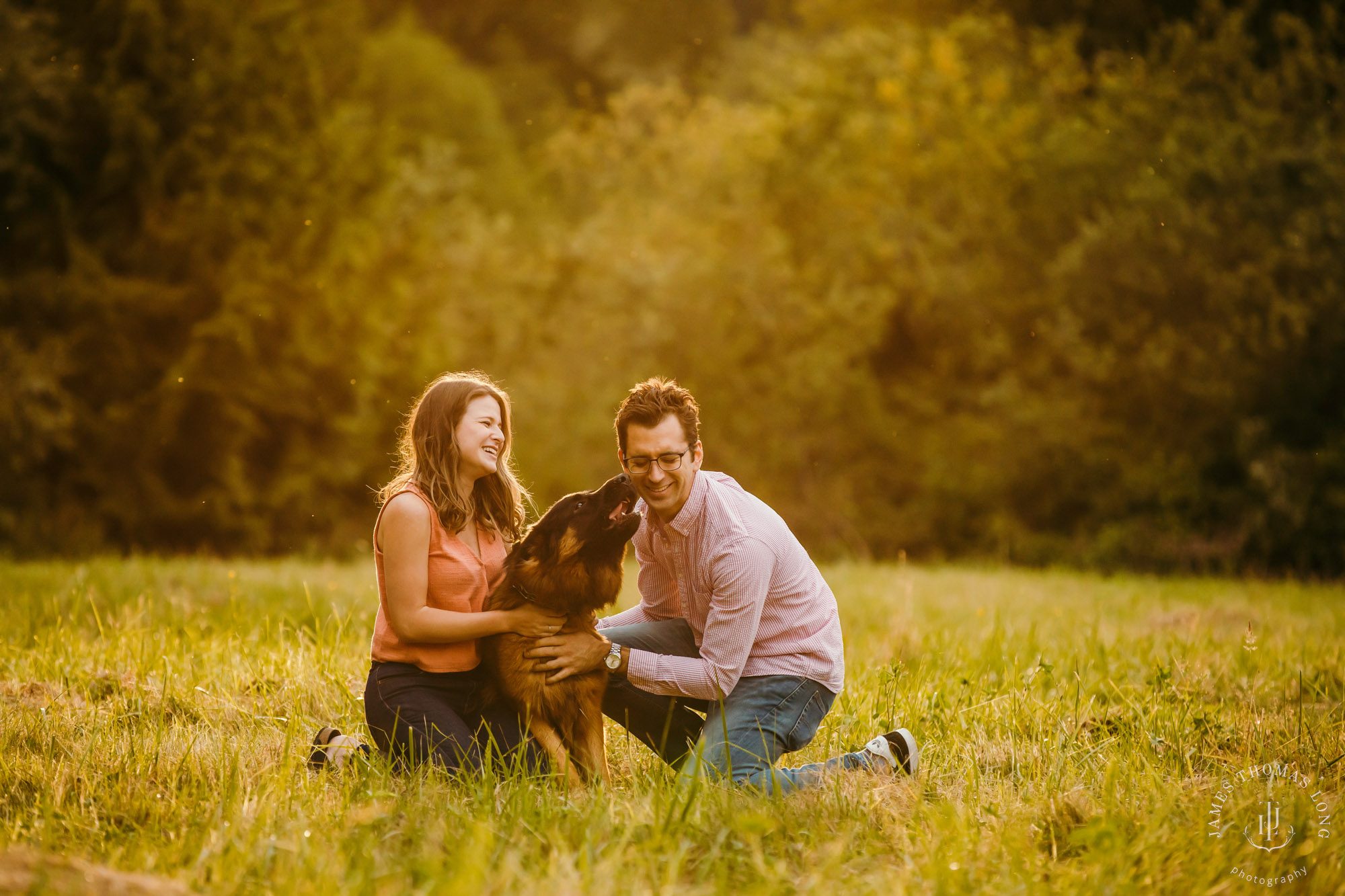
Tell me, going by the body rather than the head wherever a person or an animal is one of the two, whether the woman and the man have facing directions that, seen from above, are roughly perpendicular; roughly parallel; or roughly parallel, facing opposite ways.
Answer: roughly perpendicular

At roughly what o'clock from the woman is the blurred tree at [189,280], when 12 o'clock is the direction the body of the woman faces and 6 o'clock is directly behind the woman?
The blurred tree is roughly at 7 o'clock from the woman.

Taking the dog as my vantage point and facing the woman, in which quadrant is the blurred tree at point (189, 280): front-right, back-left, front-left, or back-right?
front-right

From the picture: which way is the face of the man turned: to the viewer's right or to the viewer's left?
to the viewer's left

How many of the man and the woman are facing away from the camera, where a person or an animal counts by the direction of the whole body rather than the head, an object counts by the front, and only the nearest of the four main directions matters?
0

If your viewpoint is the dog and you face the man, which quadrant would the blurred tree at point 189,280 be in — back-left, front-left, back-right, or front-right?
back-left

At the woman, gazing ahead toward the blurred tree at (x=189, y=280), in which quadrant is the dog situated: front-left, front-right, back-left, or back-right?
back-right

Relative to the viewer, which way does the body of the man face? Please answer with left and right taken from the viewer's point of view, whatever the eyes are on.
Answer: facing the viewer and to the left of the viewer

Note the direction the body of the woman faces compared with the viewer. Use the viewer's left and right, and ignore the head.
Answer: facing the viewer and to the right of the viewer
